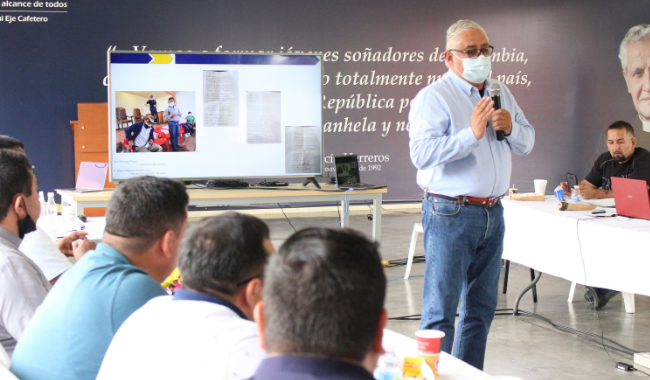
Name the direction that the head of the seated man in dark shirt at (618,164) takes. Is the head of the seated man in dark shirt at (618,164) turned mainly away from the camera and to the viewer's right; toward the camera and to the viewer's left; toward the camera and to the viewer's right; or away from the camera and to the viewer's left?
toward the camera and to the viewer's left

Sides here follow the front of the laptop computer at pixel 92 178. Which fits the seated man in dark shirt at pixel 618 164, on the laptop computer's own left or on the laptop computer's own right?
on the laptop computer's own left

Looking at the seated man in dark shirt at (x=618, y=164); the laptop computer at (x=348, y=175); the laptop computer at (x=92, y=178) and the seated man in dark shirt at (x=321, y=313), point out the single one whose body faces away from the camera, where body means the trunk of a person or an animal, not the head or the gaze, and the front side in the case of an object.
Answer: the seated man in dark shirt at (x=321, y=313)

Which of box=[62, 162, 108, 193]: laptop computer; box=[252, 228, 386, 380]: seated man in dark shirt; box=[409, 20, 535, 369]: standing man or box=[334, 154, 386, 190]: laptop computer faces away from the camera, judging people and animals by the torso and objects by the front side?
the seated man in dark shirt

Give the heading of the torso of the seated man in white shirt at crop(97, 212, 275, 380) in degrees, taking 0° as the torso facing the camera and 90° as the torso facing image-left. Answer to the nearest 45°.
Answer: approximately 225°

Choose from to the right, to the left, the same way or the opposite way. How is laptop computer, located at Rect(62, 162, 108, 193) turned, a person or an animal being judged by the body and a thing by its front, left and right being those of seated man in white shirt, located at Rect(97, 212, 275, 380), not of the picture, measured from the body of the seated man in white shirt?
the opposite way

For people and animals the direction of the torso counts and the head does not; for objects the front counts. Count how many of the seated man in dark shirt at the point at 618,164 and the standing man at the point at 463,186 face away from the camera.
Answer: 0

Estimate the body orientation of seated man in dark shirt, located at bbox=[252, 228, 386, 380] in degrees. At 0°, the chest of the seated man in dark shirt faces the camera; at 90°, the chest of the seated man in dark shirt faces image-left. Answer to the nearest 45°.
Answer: approximately 180°

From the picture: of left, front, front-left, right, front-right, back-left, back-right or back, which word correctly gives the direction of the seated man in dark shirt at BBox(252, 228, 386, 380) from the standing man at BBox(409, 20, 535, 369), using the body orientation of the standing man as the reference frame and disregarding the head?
front-right

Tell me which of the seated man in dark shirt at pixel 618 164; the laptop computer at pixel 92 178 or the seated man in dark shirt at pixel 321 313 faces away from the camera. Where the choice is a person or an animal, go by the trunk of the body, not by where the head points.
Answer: the seated man in dark shirt at pixel 321 313

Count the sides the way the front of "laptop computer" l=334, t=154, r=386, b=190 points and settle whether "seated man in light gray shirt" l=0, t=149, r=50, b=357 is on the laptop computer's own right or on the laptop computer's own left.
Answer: on the laptop computer's own right

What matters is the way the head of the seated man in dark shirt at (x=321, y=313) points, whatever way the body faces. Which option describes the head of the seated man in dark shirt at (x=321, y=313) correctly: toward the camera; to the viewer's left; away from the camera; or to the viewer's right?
away from the camera

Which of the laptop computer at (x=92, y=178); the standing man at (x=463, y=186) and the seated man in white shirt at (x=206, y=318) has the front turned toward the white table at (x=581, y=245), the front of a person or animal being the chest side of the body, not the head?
the seated man in white shirt

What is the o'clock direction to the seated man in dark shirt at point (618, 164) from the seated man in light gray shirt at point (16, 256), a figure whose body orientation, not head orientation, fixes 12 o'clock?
The seated man in dark shirt is roughly at 1 o'clock from the seated man in light gray shirt.

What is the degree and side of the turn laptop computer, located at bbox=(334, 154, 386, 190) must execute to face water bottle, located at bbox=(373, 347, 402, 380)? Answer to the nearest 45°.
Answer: approximately 45° to its right

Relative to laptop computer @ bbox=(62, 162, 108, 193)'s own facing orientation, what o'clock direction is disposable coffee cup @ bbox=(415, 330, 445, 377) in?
The disposable coffee cup is roughly at 10 o'clock from the laptop computer.
